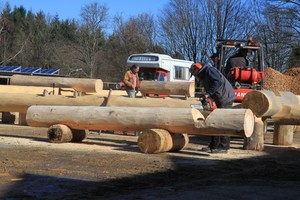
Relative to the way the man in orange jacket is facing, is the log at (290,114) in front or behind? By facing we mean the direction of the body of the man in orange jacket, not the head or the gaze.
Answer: in front

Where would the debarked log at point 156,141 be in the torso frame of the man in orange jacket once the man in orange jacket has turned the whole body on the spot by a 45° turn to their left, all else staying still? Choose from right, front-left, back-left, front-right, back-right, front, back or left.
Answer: right

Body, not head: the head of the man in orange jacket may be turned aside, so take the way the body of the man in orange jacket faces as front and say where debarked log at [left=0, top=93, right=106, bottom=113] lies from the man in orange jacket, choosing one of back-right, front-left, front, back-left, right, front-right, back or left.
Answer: right

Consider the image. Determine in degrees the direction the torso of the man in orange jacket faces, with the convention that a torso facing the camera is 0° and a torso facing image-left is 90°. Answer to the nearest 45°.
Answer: approximately 315°

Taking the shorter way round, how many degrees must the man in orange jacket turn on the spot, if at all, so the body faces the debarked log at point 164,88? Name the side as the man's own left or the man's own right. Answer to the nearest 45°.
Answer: approximately 90° to the man's own left

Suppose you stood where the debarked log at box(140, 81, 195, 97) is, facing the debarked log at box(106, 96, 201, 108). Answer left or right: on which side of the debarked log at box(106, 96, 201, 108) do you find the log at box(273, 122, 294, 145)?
left

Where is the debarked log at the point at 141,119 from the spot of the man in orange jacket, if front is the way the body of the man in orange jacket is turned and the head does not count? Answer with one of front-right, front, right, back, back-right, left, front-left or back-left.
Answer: front-right

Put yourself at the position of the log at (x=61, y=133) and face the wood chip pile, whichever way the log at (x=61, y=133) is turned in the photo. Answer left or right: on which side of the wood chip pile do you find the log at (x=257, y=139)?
right

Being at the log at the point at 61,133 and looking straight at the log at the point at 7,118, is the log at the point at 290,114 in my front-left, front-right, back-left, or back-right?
back-right

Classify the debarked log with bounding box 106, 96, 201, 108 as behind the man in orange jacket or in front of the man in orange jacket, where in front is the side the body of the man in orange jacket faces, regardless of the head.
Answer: in front

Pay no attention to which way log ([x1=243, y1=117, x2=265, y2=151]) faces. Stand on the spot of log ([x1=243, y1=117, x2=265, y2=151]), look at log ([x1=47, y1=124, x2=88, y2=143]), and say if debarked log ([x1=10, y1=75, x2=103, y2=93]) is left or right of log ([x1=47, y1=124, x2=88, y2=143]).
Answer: right

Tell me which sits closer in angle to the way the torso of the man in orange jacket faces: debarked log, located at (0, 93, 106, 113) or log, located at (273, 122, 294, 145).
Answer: the log
